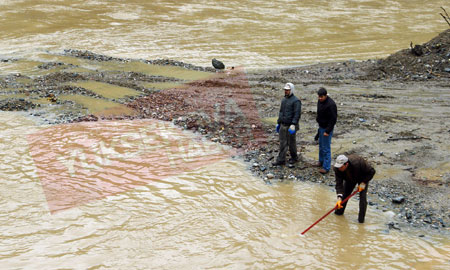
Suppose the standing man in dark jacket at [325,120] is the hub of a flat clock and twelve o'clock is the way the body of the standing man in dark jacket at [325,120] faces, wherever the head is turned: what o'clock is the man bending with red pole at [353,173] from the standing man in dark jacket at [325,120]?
the man bending with red pole at [353,173] is roughly at 10 o'clock from the standing man in dark jacket at [325,120].

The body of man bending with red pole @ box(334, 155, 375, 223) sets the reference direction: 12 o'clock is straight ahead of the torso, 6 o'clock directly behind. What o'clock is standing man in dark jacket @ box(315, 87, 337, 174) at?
standing man in dark jacket @ box(315, 87, 337, 174) is roughly at 4 o'clock from man bending with red pole @ box(334, 155, 375, 223).

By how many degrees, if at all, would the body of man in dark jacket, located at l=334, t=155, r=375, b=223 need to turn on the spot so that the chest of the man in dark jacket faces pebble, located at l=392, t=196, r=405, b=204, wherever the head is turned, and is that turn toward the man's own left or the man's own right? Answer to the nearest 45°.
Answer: approximately 180°

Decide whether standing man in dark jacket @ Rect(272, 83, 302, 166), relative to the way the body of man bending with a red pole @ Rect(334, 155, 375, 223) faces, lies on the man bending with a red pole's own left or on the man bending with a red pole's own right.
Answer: on the man bending with a red pole's own right

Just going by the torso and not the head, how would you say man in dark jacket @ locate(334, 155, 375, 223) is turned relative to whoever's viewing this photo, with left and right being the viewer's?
facing the viewer and to the left of the viewer

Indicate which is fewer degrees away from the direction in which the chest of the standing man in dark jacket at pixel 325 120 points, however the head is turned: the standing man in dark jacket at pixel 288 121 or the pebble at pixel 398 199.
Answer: the standing man in dark jacket

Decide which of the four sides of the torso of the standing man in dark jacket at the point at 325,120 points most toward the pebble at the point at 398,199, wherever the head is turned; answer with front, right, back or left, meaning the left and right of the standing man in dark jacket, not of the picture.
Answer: left
